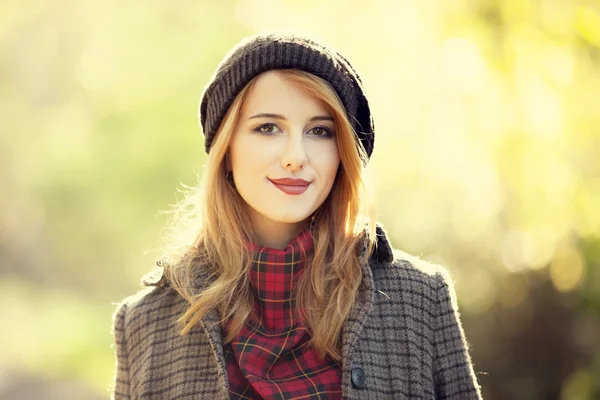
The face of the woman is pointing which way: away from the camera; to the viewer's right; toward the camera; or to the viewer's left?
toward the camera

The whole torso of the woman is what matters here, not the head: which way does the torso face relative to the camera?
toward the camera
